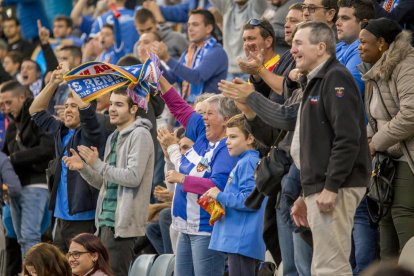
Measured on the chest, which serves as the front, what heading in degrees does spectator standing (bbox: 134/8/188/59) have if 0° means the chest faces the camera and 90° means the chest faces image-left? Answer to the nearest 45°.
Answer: approximately 45°

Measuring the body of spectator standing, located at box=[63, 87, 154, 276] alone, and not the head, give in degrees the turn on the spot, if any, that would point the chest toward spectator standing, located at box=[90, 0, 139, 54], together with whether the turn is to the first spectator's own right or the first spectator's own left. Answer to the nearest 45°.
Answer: approximately 135° to the first spectator's own right

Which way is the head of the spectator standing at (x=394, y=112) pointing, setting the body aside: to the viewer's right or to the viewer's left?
to the viewer's left

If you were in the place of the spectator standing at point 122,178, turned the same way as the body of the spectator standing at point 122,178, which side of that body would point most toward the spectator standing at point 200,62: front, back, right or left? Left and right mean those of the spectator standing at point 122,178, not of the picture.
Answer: back

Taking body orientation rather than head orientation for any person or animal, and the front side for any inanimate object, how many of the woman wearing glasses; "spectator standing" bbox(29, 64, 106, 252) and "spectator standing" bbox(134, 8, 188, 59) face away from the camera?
0

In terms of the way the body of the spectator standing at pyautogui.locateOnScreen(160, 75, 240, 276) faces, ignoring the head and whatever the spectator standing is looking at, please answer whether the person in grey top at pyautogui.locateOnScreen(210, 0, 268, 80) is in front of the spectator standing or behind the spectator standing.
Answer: behind

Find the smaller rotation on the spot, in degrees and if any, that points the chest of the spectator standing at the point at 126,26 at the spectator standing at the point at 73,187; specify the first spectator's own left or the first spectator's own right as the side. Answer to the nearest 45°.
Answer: approximately 45° to the first spectator's own left

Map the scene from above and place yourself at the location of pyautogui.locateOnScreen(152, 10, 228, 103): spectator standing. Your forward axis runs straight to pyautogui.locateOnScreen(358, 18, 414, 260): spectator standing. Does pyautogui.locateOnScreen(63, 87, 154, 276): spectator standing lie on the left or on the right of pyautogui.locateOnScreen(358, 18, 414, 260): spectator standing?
right

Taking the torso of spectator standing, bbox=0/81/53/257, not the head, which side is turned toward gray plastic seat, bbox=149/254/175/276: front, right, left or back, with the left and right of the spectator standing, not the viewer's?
left

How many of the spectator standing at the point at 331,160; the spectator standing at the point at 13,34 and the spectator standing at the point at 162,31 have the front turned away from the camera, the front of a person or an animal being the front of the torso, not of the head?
0

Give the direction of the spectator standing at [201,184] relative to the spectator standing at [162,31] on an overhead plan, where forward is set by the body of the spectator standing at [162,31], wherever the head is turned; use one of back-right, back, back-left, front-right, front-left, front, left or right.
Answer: front-left

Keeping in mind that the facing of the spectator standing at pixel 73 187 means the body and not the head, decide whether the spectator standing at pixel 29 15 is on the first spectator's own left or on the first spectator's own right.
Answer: on the first spectator's own right
